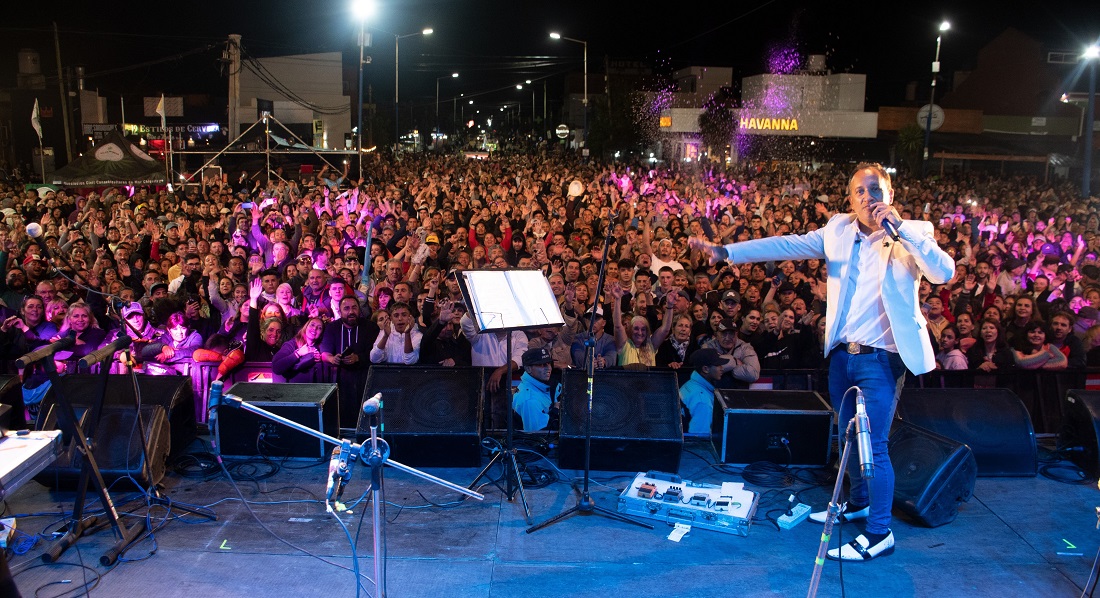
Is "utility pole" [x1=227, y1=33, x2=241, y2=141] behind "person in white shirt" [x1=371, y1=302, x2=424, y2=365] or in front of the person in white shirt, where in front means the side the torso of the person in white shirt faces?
behind

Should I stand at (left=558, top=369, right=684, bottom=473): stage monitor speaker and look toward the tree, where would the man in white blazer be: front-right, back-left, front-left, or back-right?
back-right

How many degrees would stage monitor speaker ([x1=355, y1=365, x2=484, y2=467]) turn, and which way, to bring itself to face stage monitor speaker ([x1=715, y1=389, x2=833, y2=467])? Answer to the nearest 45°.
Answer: approximately 90° to its left

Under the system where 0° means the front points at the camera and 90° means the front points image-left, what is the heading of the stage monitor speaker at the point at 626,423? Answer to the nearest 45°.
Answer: approximately 0°

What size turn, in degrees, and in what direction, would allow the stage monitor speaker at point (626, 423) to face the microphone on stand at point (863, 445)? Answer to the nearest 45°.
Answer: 0° — it already faces it

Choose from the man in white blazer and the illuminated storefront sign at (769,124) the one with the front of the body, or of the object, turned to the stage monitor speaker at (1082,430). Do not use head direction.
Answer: the illuminated storefront sign
